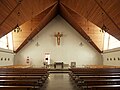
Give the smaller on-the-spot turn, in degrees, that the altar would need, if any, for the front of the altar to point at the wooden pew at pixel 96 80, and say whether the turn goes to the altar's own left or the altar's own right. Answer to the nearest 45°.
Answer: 0° — it already faces it

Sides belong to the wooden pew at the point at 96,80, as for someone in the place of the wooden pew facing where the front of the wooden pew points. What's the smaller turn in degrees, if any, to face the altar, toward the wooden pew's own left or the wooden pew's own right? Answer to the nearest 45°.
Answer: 0° — it already faces it

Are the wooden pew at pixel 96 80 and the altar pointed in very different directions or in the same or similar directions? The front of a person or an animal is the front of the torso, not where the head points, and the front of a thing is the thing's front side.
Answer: very different directions

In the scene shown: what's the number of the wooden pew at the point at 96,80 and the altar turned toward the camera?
1

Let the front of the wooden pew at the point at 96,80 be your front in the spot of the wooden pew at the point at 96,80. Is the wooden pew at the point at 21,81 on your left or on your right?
on your left

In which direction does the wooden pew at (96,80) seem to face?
away from the camera
